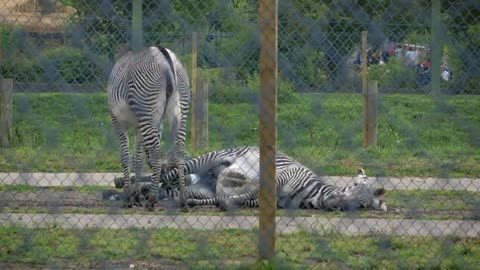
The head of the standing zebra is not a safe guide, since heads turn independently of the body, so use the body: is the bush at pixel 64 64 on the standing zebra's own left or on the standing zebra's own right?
on the standing zebra's own left
